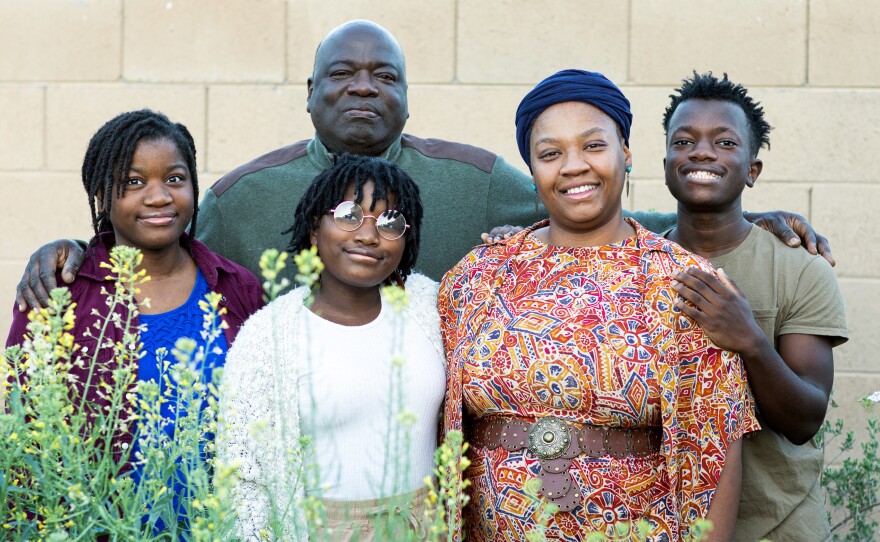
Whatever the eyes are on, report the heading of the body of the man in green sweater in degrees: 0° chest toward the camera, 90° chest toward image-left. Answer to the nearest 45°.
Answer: approximately 0°

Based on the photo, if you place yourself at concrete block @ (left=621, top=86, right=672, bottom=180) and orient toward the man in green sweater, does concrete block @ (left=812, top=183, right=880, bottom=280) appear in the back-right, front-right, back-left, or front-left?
back-left

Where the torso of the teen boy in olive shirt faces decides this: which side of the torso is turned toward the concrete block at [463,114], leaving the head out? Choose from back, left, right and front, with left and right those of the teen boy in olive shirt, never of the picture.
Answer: right

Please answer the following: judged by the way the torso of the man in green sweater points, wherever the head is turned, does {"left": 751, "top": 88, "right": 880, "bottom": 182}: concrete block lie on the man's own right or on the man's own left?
on the man's own left

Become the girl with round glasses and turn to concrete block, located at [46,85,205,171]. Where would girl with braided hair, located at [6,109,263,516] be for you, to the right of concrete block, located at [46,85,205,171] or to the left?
left

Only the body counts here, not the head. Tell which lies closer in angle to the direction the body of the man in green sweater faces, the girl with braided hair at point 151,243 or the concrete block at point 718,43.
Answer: the girl with braided hair

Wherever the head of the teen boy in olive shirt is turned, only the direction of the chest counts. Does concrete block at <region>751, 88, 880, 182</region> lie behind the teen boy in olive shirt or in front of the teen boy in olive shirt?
behind

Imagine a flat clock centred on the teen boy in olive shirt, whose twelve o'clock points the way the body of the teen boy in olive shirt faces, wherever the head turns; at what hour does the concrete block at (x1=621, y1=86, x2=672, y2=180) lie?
The concrete block is roughly at 4 o'clock from the teen boy in olive shirt.
